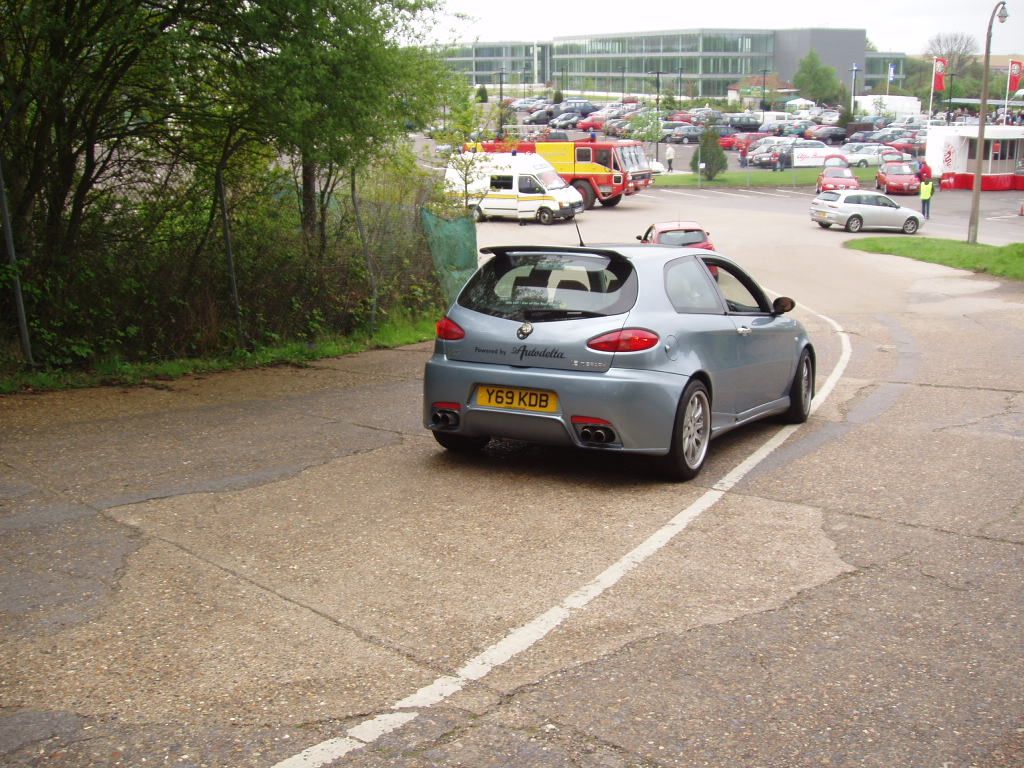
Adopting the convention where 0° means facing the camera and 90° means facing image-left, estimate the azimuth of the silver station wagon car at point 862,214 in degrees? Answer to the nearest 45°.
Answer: approximately 225°

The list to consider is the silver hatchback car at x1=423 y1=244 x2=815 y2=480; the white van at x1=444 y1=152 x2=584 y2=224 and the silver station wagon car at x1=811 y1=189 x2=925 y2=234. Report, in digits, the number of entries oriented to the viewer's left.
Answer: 0

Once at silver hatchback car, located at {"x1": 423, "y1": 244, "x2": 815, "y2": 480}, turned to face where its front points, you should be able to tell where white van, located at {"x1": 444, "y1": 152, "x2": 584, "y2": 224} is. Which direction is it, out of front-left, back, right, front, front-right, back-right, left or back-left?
front-left

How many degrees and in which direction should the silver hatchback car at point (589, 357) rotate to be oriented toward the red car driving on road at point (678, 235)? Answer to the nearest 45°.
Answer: approximately 45° to its left

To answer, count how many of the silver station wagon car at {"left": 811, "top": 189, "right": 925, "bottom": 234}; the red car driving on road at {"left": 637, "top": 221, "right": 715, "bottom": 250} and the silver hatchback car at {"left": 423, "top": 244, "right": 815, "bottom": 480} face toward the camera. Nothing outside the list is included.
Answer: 0

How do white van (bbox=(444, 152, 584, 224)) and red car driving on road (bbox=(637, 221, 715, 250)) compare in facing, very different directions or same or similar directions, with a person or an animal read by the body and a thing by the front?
very different directions

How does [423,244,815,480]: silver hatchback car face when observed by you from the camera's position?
facing away from the viewer and to the right of the viewer

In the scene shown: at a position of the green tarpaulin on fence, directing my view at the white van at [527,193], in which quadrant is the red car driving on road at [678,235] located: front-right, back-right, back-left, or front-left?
front-right

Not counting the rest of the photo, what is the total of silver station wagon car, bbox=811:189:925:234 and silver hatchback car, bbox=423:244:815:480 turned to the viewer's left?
0

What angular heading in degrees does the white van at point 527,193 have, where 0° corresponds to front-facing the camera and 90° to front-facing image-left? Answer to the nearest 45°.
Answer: approximately 315°

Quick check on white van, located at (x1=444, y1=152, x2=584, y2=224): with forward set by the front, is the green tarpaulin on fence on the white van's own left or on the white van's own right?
on the white van's own right
